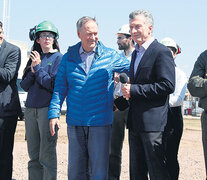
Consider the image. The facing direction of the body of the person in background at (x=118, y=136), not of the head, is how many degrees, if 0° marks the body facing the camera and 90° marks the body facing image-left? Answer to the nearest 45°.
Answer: approximately 45°

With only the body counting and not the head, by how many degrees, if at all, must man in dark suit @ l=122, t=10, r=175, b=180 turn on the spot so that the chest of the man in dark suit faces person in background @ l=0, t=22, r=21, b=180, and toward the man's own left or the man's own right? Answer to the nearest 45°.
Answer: approximately 90° to the man's own right

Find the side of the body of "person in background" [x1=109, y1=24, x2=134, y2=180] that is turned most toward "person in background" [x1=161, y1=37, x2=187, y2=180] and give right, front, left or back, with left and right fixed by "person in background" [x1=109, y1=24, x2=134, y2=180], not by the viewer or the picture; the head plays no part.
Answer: left

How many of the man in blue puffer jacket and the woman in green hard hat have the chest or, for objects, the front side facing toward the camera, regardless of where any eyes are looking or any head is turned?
2

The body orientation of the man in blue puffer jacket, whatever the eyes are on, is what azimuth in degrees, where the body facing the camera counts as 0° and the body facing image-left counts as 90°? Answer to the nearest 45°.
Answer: approximately 0°

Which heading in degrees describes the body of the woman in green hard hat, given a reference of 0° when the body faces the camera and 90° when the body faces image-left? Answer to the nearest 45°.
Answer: approximately 0°
